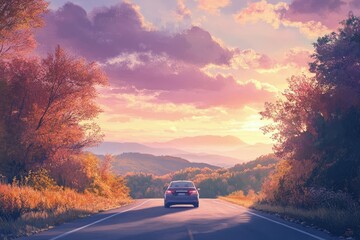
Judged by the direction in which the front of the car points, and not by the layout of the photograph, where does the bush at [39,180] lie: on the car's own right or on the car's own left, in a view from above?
on the car's own left

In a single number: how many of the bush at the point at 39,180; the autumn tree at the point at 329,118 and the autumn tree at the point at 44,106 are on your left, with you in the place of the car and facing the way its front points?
2

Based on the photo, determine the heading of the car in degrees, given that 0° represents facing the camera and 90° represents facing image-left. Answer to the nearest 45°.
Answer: approximately 180°

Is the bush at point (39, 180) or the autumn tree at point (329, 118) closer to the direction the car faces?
the bush

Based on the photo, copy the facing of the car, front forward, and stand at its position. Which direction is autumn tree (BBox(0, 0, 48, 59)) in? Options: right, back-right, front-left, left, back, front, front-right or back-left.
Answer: back-left

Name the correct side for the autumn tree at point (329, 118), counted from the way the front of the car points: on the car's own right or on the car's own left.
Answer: on the car's own right

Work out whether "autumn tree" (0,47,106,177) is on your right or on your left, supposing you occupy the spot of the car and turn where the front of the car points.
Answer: on your left
